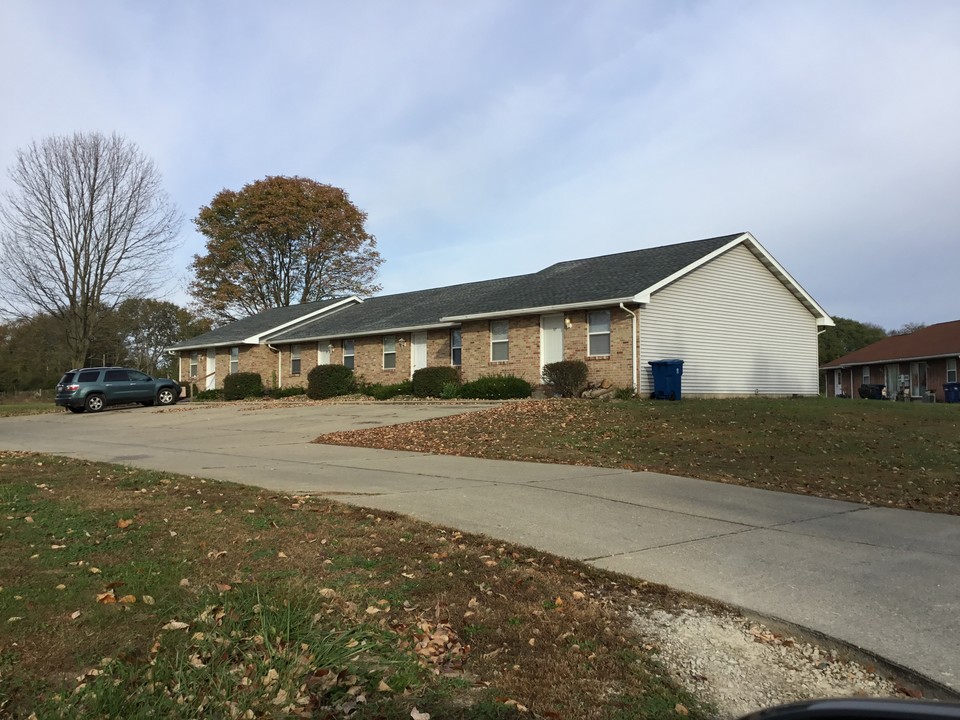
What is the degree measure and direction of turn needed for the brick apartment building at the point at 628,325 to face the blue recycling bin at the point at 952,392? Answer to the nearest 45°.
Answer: approximately 180°

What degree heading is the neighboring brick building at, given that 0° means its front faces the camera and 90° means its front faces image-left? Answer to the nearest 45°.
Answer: approximately 45°

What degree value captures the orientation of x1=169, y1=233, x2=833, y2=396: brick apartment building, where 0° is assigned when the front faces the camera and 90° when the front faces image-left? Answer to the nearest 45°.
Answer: approximately 45°

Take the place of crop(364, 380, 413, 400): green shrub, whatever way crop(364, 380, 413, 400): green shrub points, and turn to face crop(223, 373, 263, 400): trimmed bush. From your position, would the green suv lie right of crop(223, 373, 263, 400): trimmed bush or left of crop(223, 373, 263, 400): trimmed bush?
left

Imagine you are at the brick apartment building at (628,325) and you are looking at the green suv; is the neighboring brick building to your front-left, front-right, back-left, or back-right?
back-right
